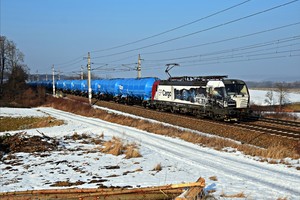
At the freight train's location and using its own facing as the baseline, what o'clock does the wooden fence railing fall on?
The wooden fence railing is roughly at 2 o'clock from the freight train.

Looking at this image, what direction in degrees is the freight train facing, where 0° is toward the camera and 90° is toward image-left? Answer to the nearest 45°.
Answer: approximately 315°
